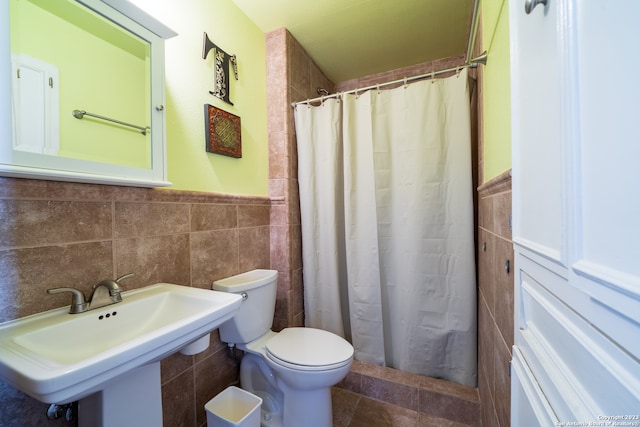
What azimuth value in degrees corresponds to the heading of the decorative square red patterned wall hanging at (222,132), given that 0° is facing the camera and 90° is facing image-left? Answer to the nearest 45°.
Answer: approximately 315°

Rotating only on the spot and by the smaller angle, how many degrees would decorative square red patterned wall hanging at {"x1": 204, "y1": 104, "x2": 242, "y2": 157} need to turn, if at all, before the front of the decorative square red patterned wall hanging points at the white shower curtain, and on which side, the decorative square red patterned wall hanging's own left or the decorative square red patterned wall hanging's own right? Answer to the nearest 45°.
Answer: approximately 45° to the decorative square red patterned wall hanging's own left

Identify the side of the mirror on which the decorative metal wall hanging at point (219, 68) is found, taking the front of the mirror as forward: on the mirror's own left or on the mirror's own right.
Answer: on the mirror's own left

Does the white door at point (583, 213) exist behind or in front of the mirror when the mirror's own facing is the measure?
in front

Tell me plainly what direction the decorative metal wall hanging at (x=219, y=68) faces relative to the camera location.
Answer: facing the viewer and to the right of the viewer

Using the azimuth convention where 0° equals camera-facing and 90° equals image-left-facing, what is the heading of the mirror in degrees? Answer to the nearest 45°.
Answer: approximately 315°

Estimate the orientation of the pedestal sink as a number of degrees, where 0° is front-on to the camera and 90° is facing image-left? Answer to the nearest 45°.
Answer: approximately 315°

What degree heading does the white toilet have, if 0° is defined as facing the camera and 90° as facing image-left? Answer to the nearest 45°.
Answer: approximately 315°

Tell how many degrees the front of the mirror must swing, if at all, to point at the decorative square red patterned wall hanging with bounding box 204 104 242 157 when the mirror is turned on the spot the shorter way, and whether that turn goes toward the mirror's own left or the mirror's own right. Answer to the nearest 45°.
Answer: approximately 45° to the mirror's own left

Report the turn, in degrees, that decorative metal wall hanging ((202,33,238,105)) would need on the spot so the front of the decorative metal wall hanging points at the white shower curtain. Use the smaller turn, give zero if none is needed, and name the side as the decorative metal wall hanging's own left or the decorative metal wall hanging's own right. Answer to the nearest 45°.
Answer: approximately 45° to the decorative metal wall hanging's own left
